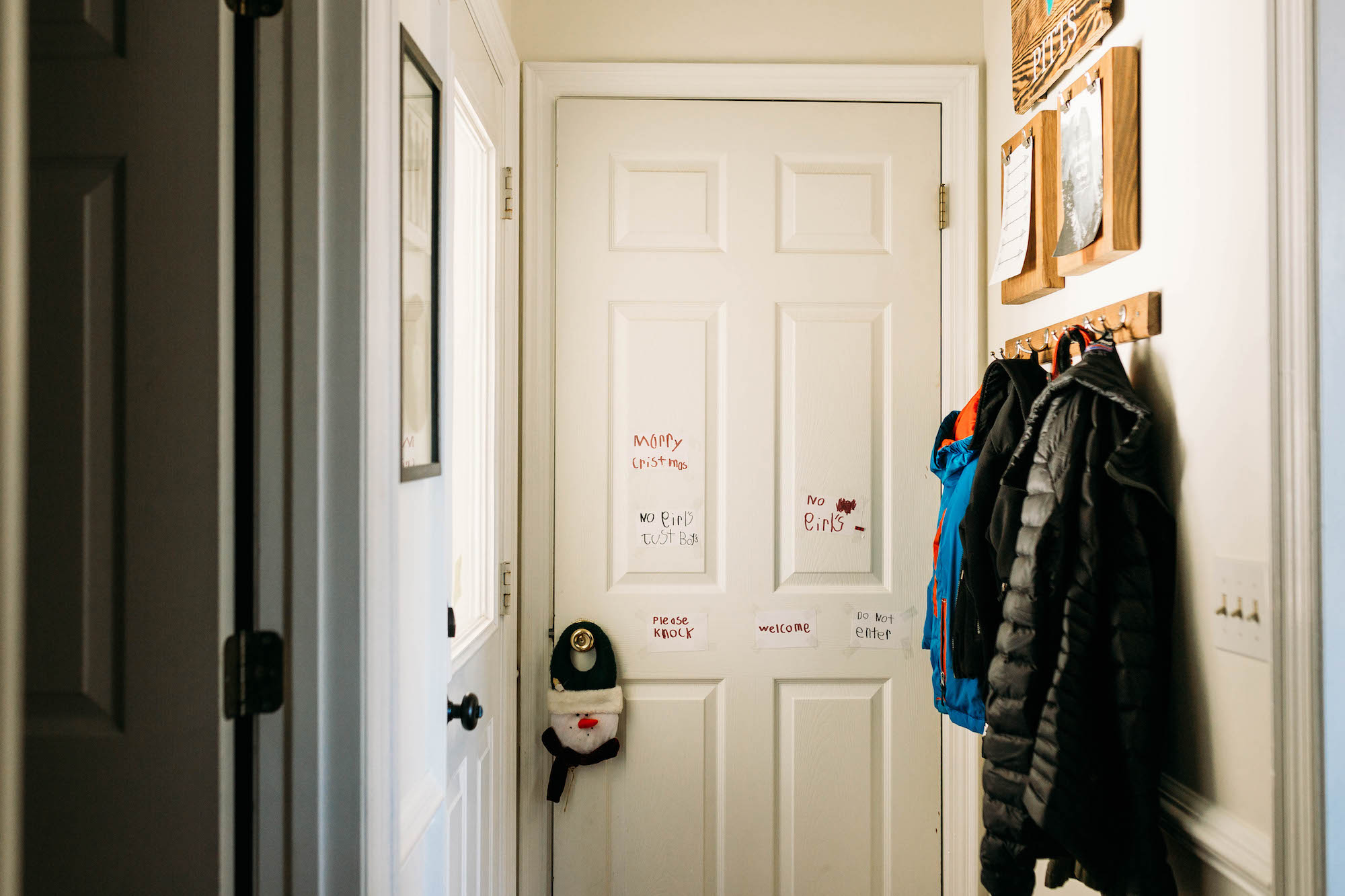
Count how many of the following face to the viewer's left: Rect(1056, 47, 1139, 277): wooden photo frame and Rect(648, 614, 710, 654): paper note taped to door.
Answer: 1

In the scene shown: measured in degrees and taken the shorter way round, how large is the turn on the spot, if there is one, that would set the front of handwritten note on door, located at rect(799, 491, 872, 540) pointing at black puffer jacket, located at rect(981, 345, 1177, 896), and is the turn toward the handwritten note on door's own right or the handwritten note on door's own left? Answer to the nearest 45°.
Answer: approximately 45° to the handwritten note on door's own left

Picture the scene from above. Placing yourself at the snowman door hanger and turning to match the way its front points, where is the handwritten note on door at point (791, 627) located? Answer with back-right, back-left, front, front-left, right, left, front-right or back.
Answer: left

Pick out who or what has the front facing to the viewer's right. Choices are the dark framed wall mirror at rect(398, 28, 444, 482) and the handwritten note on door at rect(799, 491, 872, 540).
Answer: the dark framed wall mirror

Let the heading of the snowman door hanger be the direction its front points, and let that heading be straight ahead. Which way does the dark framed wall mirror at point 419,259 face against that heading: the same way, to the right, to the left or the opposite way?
to the left

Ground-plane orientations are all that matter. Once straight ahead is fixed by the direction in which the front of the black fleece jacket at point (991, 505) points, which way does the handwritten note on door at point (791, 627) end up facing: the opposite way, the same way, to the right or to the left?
to the left

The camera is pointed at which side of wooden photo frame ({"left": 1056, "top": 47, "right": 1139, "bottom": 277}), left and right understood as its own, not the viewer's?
left

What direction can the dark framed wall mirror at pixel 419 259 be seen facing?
to the viewer's right

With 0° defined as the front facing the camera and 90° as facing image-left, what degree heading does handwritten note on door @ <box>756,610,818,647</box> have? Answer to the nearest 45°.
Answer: approximately 0°

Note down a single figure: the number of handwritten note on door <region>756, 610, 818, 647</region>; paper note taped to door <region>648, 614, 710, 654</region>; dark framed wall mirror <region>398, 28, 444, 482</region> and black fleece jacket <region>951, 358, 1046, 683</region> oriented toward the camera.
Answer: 2

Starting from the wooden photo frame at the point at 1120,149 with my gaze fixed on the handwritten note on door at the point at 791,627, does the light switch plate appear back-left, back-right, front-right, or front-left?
back-left

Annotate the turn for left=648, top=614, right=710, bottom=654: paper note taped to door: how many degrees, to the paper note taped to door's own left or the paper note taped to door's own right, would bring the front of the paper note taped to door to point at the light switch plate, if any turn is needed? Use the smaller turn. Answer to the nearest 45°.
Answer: approximately 45° to the paper note taped to door's own left
